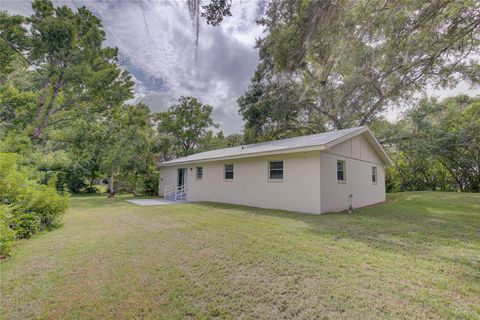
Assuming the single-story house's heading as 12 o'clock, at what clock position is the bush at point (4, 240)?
The bush is roughly at 12 o'clock from the single-story house.

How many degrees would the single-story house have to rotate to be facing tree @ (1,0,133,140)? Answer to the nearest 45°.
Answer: approximately 45° to its right

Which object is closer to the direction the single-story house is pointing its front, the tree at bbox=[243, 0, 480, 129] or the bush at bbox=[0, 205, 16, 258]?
the bush

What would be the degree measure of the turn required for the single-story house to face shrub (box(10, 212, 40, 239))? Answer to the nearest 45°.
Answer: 0° — it already faces it

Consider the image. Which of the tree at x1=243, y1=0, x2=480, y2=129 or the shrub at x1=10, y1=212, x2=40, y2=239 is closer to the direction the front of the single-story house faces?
the shrub

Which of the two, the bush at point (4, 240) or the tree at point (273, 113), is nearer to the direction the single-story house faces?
the bush

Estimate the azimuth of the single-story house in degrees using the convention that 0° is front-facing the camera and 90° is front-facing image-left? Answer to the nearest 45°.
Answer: approximately 45°

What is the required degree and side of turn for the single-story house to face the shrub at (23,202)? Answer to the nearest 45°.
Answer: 0° — it already faces it

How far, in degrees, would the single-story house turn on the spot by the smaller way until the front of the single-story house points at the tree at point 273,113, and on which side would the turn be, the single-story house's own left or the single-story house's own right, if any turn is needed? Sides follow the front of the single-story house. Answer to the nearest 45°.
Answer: approximately 135° to the single-story house's own right

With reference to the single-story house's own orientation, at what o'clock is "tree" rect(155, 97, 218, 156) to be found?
The tree is roughly at 3 o'clock from the single-story house.

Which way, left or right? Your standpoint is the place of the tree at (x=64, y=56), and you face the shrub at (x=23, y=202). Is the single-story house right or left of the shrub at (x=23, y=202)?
left

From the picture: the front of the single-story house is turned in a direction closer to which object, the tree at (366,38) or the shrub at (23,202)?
the shrub
